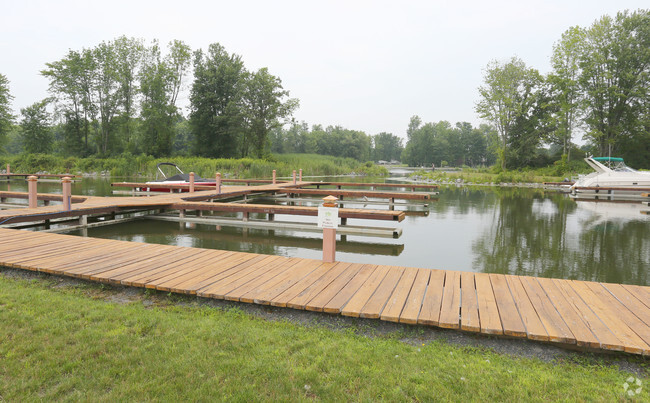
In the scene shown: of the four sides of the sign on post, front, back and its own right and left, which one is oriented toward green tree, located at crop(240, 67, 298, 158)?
back

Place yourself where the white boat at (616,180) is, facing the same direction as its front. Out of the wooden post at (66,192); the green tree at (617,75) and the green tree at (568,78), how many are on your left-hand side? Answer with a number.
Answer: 2

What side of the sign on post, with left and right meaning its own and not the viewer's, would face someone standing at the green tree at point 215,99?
back

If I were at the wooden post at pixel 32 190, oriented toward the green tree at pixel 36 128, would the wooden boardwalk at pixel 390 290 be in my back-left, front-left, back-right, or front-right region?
back-right

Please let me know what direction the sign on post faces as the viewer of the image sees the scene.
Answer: facing the viewer

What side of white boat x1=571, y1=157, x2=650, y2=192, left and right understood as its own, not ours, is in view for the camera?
right
